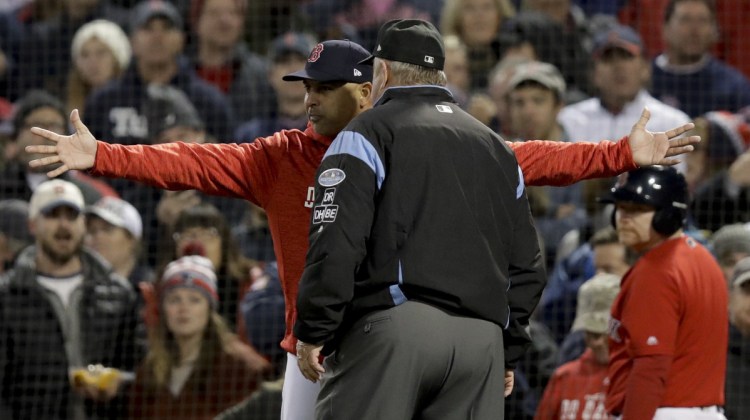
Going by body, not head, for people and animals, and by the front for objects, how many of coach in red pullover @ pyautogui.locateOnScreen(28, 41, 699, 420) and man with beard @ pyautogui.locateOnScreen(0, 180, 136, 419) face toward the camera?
2

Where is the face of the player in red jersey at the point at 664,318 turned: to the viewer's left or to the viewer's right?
to the viewer's left

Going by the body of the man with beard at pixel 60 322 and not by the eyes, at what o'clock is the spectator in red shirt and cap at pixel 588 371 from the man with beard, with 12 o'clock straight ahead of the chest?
The spectator in red shirt and cap is roughly at 10 o'clock from the man with beard.

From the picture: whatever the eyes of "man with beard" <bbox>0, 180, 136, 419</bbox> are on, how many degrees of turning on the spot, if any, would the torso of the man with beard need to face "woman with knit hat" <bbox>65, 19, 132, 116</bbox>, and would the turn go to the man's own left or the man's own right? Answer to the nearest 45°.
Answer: approximately 180°

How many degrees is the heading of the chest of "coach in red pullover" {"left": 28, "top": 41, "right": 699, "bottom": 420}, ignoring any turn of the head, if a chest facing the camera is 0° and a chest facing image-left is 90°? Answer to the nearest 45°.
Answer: approximately 0°

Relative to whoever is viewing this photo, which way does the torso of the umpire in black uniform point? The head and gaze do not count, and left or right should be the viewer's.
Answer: facing away from the viewer and to the left of the viewer
